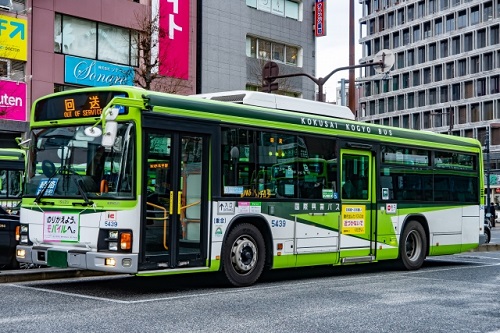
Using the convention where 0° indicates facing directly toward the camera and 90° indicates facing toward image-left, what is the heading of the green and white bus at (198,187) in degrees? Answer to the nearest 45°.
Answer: approximately 45°

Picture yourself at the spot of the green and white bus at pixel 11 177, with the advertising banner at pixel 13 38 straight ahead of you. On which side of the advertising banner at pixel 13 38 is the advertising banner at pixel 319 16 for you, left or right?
right

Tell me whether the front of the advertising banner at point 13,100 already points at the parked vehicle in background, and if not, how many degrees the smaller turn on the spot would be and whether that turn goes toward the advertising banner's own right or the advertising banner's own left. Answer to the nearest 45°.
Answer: approximately 45° to the advertising banner's own right

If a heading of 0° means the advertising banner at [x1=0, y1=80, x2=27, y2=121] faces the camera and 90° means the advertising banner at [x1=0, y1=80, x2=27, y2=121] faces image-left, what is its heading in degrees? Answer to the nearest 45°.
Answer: approximately 315°

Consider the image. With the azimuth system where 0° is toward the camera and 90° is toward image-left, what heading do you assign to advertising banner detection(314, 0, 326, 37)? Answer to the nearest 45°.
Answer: approximately 0°

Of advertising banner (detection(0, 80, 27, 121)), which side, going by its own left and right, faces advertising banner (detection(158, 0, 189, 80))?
left

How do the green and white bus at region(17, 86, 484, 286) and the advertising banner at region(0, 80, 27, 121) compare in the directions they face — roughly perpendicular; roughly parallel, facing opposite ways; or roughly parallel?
roughly perpendicular

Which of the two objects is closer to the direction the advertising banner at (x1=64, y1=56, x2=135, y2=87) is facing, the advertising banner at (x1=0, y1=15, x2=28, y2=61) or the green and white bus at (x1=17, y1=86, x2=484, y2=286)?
the green and white bus

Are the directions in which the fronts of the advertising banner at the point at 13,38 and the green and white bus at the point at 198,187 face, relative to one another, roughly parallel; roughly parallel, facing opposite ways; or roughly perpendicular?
roughly perpendicular

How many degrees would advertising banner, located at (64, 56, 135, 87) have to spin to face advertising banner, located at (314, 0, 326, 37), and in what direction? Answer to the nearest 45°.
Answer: approximately 90° to its left

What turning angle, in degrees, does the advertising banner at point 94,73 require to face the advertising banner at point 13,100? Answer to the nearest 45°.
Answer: approximately 90° to its right
